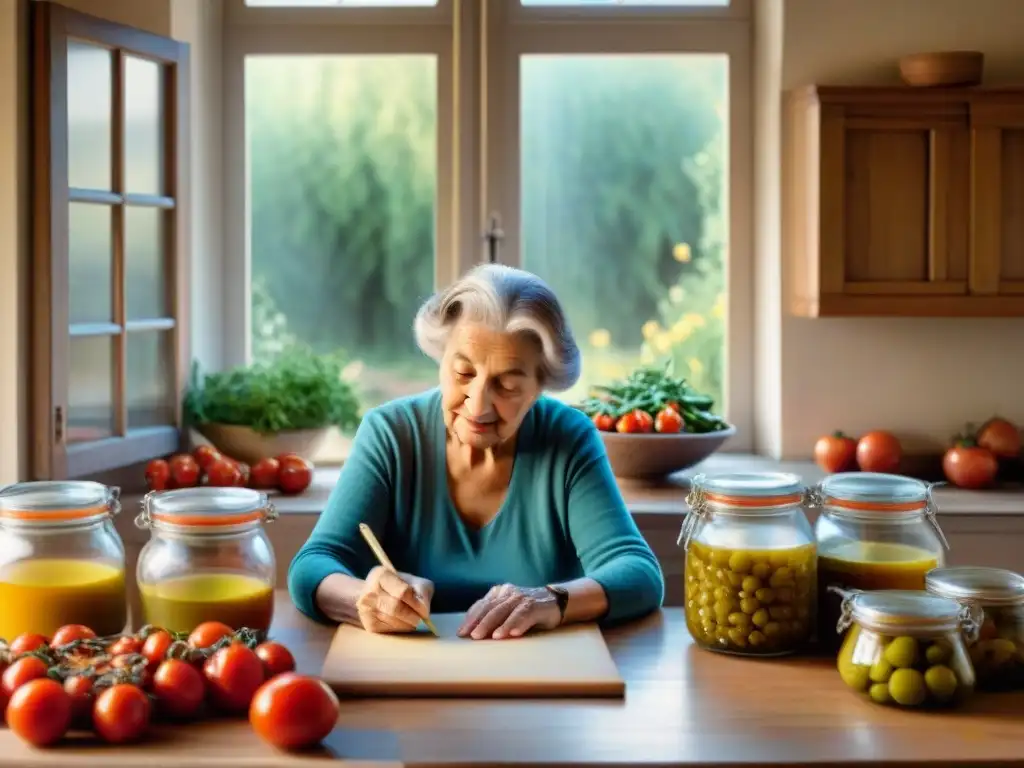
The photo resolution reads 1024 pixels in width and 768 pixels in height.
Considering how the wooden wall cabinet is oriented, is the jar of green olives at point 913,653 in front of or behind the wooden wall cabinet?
in front

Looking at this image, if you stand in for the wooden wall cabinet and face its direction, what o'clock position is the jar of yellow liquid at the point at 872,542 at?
The jar of yellow liquid is roughly at 12 o'clock from the wooden wall cabinet.

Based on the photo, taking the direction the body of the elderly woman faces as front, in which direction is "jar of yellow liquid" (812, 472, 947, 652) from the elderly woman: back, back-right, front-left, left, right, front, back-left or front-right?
front-left

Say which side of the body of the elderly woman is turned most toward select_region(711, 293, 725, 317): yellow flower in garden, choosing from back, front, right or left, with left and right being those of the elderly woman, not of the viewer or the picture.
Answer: back

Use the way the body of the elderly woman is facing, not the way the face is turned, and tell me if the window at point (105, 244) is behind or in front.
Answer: behind

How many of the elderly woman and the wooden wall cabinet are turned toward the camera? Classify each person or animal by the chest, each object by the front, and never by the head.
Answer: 2

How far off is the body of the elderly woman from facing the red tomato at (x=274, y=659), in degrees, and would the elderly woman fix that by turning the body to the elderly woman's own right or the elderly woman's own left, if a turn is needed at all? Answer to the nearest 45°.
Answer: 0° — they already face it

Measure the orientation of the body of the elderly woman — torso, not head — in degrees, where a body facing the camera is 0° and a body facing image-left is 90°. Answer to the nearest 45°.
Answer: approximately 0°

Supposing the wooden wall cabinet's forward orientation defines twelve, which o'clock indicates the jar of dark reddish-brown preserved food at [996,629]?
The jar of dark reddish-brown preserved food is roughly at 12 o'clock from the wooden wall cabinet.

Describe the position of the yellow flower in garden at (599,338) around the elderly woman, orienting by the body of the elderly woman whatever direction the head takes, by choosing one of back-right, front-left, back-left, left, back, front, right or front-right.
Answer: back

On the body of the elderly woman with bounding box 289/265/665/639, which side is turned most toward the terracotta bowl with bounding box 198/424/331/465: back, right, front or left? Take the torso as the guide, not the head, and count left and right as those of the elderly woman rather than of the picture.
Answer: back

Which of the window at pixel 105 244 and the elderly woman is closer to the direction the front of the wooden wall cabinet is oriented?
the elderly woman

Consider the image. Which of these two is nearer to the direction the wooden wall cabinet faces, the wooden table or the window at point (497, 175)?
the wooden table
